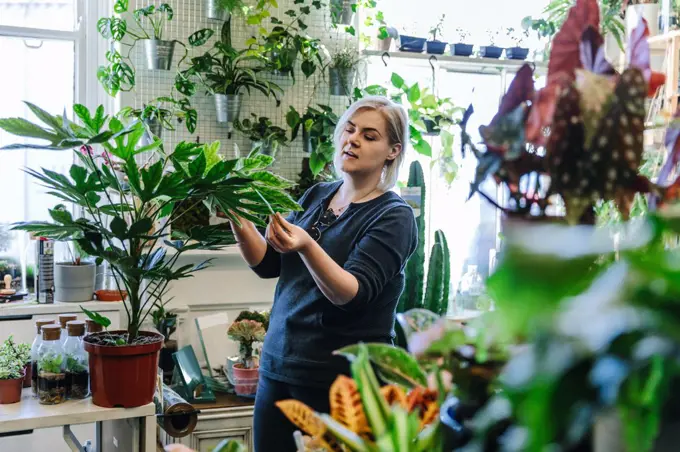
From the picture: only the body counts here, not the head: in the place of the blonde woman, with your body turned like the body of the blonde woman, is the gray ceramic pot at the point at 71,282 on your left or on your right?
on your right

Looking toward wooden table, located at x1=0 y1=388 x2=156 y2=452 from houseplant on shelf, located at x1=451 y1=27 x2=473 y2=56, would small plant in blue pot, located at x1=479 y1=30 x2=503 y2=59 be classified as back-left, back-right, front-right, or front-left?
back-left

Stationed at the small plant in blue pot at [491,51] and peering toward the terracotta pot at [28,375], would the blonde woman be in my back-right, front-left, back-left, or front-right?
front-left

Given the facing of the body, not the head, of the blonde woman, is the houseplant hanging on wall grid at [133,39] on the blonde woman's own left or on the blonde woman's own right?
on the blonde woman's own right

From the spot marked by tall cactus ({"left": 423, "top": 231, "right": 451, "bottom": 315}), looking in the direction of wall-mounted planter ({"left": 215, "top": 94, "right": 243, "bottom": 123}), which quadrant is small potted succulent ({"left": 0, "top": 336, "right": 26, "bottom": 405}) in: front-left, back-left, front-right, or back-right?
front-left

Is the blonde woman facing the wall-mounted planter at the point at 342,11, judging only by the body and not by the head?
no

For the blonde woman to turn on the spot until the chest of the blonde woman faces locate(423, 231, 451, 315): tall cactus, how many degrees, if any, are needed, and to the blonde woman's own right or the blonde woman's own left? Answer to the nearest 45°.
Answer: approximately 135° to the blonde woman's own right

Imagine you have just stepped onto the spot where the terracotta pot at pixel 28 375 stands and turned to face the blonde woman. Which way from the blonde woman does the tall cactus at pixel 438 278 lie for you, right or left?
left

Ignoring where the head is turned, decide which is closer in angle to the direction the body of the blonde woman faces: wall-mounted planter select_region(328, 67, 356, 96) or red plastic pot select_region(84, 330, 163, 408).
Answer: the red plastic pot

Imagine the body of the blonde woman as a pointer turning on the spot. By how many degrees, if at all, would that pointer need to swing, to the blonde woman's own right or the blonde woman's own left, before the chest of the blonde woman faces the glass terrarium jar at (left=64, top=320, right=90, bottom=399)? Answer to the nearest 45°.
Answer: approximately 45° to the blonde woman's own right

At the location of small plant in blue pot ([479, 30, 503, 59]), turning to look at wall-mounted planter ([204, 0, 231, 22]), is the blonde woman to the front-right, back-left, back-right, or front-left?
front-left

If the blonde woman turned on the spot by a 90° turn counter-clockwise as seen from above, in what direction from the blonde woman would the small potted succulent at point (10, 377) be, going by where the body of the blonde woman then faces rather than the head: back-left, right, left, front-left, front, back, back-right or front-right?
back-right

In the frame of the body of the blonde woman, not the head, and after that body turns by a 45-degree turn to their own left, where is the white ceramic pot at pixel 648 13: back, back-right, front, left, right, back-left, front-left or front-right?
back-left

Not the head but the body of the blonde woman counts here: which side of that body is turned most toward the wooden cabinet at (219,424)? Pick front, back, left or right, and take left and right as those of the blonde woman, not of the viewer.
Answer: right

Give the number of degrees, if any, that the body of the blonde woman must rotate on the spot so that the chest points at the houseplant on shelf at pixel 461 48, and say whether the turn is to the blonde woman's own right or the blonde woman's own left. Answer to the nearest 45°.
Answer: approximately 135° to the blonde woman's own right

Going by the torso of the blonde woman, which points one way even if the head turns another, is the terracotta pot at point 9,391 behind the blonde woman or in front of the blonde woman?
in front

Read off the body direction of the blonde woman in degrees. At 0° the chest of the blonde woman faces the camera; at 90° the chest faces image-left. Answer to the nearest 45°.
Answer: approximately 45°

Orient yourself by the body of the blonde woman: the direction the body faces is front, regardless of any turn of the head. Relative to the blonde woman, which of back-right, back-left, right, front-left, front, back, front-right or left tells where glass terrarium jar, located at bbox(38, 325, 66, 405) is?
front-right

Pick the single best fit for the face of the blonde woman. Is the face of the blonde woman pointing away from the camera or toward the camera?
toward the camera

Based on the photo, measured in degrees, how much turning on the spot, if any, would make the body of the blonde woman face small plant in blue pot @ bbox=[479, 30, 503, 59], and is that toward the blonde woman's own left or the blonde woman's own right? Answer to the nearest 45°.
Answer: approximately 135° to the blonde woman's own right

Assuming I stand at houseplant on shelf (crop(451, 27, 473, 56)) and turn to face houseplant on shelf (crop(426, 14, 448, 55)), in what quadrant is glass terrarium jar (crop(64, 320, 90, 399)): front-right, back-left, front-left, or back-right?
front-left

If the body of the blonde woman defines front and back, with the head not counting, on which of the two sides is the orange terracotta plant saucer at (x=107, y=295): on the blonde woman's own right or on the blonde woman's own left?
on the blonde woman's own right
